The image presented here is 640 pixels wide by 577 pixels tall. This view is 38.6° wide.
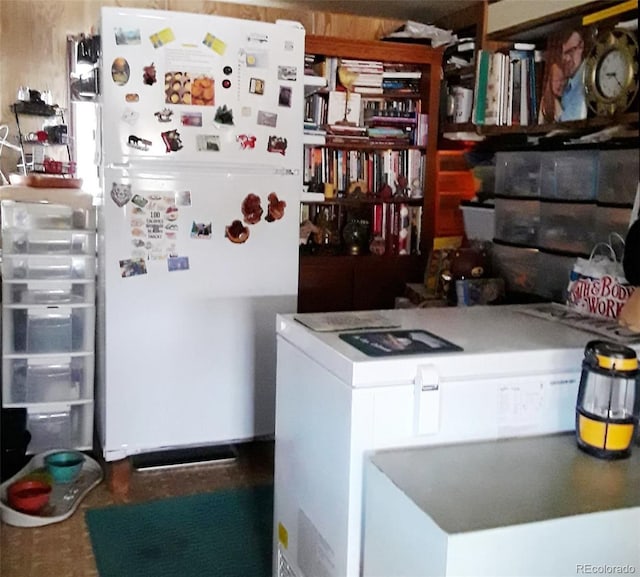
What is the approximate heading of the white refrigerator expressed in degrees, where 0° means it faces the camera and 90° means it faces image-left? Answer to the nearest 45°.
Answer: approximately 0°

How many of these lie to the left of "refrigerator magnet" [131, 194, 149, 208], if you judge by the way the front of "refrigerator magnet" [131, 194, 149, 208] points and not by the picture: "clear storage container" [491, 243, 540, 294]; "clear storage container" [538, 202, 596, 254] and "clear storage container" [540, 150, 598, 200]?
3

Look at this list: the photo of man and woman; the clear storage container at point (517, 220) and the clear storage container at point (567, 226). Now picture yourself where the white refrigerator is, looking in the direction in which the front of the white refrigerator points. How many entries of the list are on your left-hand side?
3

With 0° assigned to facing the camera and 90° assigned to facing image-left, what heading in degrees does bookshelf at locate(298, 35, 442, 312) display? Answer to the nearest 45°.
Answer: approximately 0°

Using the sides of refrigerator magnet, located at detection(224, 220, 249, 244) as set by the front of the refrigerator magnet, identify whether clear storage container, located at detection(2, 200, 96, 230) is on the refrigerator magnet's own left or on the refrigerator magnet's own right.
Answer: on the refrigerator magnet's own right

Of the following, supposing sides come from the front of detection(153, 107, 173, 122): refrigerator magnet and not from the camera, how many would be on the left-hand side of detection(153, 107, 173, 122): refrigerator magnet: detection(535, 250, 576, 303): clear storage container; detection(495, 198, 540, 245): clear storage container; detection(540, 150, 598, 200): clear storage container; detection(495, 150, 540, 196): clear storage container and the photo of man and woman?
5

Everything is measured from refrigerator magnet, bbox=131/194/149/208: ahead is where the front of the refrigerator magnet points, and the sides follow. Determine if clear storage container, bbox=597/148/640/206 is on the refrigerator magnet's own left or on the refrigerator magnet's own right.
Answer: on the refrigerator magnet's own left

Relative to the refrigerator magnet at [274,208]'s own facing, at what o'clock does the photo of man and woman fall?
The photo of man and woman is roughly at 9 o'clock from the refrigerator magnet.

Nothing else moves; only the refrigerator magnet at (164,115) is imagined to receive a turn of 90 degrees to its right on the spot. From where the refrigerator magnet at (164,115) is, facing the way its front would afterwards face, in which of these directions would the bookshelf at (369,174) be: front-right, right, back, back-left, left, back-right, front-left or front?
back-right

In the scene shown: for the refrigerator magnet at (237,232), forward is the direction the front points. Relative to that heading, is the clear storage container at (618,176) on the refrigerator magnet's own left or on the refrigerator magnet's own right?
on the refrigerator magnet's own left

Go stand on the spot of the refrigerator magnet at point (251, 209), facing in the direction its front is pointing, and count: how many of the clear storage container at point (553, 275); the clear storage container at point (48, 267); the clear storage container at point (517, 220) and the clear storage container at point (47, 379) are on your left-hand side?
2
